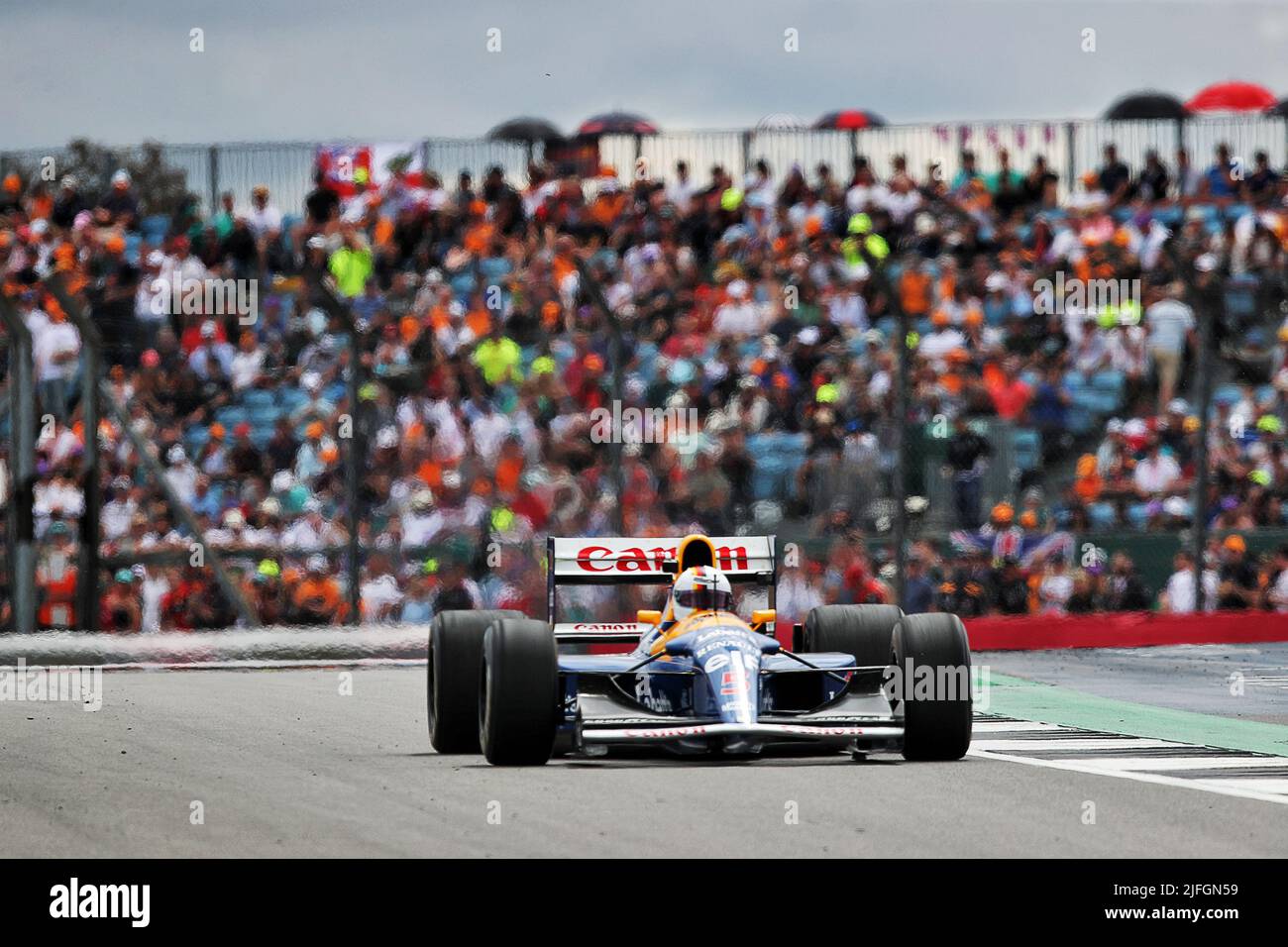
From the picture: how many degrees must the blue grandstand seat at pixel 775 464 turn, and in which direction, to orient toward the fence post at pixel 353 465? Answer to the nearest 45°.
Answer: approximately 45° to its right

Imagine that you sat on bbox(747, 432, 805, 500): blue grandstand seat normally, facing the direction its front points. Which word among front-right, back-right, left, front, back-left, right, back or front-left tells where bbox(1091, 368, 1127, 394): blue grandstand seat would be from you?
back-left

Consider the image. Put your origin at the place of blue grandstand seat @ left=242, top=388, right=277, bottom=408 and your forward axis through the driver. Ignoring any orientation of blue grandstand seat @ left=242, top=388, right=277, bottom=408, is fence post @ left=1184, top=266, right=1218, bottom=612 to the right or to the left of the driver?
left

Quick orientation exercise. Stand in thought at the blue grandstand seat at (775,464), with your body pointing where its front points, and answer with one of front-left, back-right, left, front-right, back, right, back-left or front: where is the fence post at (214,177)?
back-right

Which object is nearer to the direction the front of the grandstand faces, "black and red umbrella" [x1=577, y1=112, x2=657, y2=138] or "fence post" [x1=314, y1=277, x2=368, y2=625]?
the fence post

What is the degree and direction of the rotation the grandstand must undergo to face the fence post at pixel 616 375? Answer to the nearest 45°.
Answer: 0° — it already faces it

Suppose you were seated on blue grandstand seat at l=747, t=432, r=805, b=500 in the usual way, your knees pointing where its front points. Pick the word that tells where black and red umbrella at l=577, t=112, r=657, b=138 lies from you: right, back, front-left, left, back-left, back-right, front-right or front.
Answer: back

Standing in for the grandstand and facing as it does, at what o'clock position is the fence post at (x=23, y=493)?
The fence post is roughly at 2 o'clock from the grandstand.

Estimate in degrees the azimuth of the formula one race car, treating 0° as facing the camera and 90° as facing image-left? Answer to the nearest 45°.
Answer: approximately 0°

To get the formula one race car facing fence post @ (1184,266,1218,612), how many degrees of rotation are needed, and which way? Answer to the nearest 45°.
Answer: approximately 135° to its left

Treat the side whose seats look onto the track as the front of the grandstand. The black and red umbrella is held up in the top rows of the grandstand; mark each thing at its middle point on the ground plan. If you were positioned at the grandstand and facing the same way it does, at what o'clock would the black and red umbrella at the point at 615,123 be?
The black and red umbrella is roughly at 6 o'clock from the grandstand.

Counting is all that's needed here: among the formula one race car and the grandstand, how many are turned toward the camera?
2

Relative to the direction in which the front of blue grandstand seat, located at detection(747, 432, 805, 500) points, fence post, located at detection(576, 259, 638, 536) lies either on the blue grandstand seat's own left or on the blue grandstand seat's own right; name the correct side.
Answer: on the blue grandstand seat's own right
